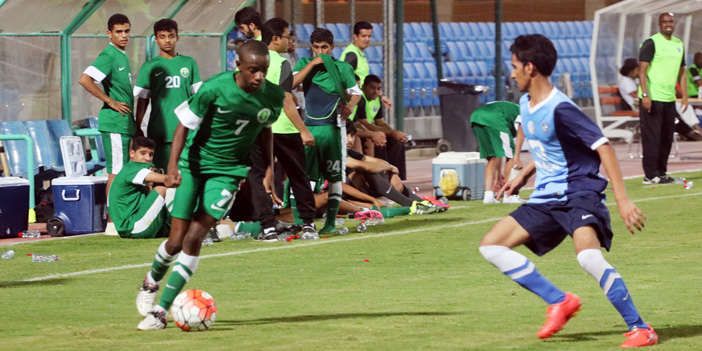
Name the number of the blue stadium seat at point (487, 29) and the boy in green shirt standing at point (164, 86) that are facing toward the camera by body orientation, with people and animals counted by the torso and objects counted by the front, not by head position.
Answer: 2

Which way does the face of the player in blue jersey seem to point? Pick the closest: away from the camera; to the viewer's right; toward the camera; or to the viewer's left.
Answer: to the viewer's left

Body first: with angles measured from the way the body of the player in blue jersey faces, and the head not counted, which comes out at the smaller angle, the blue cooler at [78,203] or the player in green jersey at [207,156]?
the player in green jersey

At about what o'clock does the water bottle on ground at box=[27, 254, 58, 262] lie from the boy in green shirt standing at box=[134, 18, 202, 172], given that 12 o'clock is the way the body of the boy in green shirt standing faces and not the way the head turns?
The water bottle on ground is roughly at 1 o'clock from the boy in green shirt standing.

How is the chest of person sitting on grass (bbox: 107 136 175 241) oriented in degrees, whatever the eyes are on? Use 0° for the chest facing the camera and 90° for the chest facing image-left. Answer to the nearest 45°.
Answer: approximately 270°

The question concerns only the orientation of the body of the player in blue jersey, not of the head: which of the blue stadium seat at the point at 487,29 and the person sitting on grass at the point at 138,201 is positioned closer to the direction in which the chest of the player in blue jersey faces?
the person sitting on grass

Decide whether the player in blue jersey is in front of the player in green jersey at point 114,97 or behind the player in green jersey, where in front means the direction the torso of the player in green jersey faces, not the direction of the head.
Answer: in front

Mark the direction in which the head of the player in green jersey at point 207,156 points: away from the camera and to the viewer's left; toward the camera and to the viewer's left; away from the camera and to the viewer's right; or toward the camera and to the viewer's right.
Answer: toward the camera and to the viewer's right

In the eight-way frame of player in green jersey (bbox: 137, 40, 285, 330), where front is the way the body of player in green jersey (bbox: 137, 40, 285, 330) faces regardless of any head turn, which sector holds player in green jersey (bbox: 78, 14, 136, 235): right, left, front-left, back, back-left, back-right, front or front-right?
back-left

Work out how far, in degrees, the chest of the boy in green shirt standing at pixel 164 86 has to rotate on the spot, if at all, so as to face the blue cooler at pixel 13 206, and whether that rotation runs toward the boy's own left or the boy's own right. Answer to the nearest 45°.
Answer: approximately 90° to the boy's own right

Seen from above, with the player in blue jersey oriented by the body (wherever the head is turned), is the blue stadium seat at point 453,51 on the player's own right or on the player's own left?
on the player's own right
